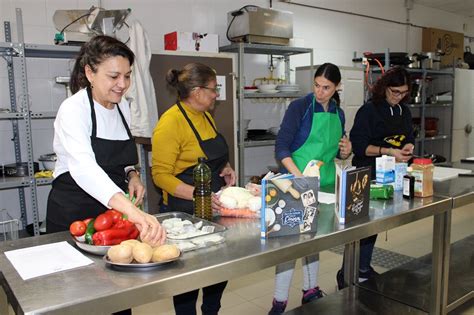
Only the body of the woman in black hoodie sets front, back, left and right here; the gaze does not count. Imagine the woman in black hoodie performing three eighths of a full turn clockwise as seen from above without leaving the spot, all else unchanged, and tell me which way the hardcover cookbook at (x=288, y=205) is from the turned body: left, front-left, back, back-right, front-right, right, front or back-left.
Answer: left

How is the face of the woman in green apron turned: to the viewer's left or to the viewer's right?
to the viewer's left

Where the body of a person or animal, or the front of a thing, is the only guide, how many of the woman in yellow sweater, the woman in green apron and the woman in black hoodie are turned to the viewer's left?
0

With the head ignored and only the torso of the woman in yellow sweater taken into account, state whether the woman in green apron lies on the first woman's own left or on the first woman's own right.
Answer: on the first woman's own left

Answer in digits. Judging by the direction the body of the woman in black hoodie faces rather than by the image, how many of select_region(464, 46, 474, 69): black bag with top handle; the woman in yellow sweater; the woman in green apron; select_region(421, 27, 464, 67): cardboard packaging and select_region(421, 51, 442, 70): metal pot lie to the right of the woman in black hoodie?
2

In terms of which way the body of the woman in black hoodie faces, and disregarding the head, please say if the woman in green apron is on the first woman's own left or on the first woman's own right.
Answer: on the first woman's own right

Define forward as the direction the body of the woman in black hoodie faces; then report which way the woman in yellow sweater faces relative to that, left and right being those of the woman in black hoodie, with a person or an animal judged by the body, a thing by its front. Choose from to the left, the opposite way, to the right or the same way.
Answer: the same way

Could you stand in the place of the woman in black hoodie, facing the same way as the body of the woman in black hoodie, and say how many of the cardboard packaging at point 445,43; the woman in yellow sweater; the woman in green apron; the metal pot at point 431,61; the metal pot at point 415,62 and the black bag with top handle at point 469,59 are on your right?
2

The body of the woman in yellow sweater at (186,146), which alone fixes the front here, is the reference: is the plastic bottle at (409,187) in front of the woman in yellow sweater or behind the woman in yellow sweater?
in front

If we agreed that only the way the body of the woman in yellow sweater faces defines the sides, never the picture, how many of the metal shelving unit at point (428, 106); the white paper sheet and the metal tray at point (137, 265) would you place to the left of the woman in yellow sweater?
1

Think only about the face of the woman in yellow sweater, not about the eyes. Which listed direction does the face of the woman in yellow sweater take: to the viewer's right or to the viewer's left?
to the viewer's right

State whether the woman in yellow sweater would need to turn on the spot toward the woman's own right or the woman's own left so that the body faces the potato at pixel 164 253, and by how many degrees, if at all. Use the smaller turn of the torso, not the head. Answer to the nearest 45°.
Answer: approximately 45° to the woman's own right

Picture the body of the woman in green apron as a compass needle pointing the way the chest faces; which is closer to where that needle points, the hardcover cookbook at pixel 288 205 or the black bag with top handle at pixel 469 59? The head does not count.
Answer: the hardcover cookbook

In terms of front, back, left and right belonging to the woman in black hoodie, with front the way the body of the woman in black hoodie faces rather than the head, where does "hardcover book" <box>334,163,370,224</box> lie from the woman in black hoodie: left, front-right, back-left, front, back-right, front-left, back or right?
front-right

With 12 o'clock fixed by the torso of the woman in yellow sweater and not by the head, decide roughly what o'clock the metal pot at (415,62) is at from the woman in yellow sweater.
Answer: The metal pot is roughly at 9 o'clock from the woman in yellow sweater.

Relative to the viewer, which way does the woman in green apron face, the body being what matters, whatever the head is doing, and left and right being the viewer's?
facing the viewer and to the right of the viewer
